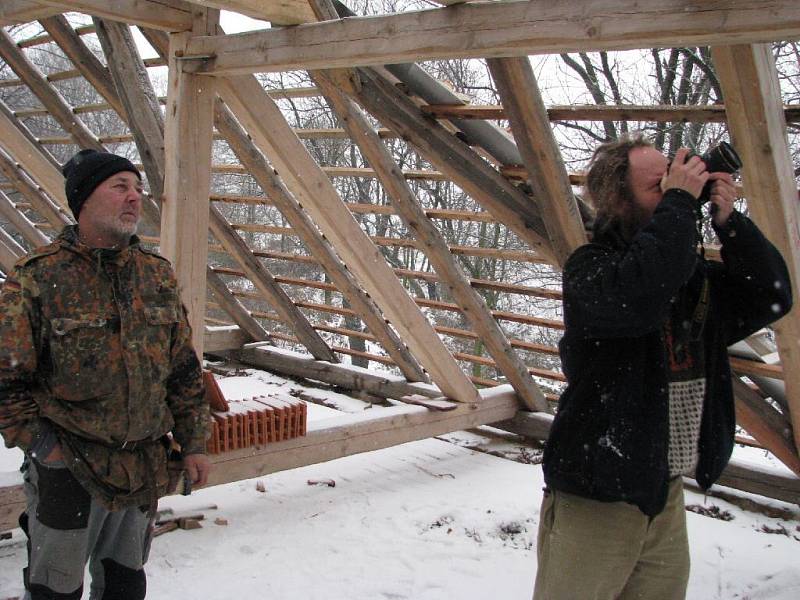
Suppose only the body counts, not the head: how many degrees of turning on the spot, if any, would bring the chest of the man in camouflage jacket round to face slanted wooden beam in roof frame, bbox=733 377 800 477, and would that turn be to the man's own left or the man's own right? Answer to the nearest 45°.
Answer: approximately 45° to the man's own left

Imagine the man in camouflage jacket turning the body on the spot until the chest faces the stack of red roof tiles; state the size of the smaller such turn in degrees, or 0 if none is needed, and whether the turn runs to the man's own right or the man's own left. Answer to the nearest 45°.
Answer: approximately 90° to the man's own left

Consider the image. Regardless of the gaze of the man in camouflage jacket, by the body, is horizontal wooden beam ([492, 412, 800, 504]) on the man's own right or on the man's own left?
on the man's own left

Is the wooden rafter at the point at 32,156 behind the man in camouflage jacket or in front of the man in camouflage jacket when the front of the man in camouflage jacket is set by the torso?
behind

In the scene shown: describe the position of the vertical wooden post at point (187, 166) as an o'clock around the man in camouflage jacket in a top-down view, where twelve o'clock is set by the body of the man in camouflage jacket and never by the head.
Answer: The vertical wooden post is roughly at 8 o'clock from the man in camouflage jacket.

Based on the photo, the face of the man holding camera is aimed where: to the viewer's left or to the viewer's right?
to the viewer's right

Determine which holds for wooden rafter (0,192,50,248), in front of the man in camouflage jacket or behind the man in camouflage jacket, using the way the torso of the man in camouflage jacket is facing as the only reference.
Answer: behind

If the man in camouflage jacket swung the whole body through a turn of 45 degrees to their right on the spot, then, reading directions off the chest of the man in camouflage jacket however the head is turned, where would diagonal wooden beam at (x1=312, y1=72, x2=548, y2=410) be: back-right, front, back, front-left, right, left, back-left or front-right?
back-left
